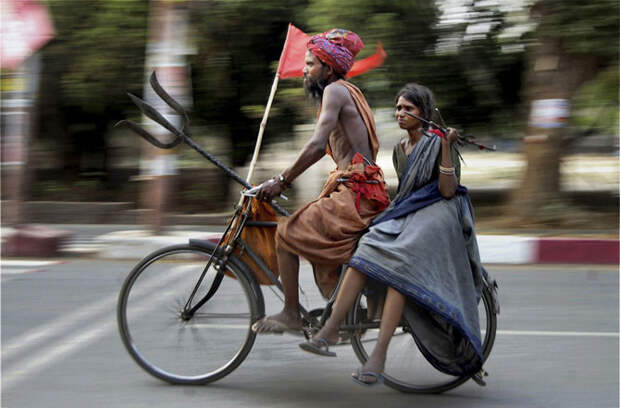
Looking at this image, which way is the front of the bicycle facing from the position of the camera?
facing to the left of the viewer

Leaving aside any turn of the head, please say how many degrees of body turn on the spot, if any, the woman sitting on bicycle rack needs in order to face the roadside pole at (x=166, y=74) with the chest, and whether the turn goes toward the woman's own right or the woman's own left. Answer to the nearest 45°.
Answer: approximately 90° to the woman's own right

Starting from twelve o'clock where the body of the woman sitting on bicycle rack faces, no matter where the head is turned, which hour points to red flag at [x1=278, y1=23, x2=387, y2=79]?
The red flag is roughly at 3 o'clock from the woman sitting on bicycle rack.

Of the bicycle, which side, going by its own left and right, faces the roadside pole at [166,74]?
right

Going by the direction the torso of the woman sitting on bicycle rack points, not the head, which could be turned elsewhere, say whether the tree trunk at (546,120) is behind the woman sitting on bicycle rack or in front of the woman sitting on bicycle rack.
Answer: behind

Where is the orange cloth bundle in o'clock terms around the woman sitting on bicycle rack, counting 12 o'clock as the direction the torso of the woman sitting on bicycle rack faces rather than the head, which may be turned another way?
The orange cloth bundle is roughly at 2 o'clock from the woman sitting on bicycle rack.

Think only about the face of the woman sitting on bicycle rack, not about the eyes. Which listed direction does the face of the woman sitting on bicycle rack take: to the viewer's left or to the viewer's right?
to the viewer's left

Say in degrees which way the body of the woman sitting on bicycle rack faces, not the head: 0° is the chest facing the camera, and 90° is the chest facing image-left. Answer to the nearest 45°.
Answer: approximately 45°

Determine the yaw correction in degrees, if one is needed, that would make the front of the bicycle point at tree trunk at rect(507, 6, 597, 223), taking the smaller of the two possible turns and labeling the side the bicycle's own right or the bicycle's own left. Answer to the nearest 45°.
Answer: approximately 135° to the bicycle's own right
